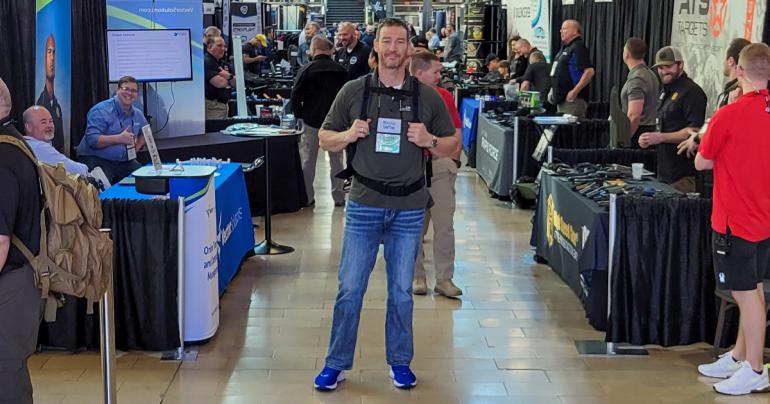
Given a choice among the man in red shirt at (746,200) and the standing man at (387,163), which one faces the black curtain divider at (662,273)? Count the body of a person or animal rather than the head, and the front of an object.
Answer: the man in red shirt

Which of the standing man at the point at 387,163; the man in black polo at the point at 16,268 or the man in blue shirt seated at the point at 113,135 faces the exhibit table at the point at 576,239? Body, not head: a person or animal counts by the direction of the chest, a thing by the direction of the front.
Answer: the man in blue shirt seated

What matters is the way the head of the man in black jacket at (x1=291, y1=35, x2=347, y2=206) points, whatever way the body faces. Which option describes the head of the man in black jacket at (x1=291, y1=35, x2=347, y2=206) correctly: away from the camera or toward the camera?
away from the camera

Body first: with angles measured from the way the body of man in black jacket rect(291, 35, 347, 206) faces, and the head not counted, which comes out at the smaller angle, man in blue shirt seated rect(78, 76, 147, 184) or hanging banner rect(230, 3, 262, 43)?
the hanging banner

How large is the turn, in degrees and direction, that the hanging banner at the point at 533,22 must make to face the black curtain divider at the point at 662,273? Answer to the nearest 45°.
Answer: approximately 45° to its left

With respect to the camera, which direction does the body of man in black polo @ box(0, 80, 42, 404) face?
to the viewer's left

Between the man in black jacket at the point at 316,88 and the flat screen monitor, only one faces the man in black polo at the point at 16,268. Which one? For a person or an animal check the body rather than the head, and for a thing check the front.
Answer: the flat screen monitor

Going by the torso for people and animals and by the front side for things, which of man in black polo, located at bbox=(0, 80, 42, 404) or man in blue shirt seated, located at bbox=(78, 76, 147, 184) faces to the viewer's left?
the man in black polo

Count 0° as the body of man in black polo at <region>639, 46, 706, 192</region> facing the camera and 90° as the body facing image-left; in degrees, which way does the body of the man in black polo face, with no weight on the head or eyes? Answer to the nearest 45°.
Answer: approximately 45°

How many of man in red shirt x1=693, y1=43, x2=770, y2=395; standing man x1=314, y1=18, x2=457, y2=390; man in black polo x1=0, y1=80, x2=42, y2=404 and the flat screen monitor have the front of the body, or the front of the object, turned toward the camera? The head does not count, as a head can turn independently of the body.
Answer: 2

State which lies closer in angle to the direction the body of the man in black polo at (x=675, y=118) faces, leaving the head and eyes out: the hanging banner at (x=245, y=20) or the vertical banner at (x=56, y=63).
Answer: the vertical banner

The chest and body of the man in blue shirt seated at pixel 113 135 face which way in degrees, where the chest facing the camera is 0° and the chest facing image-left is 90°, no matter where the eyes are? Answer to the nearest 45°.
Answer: approximately 315°

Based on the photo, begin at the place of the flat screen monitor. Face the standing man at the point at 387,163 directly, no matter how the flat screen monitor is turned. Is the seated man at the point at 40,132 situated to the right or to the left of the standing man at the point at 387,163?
right

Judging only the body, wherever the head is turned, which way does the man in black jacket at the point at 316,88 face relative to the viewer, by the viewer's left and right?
facing away from the viewer

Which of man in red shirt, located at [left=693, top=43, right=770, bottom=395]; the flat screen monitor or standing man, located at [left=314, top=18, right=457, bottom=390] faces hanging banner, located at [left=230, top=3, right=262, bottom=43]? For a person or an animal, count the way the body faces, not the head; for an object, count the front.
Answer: the man in red shirt
